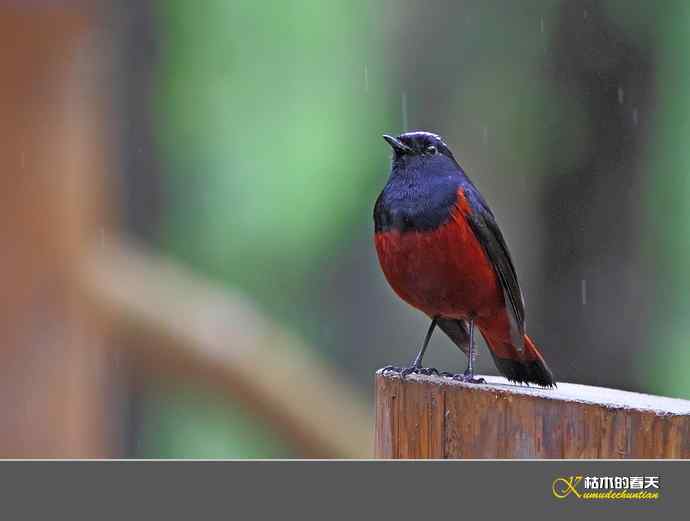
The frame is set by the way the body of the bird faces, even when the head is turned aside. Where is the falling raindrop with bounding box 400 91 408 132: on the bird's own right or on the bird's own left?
on the bird's own right

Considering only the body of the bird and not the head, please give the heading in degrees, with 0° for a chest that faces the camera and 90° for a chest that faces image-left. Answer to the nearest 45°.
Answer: approximately 45°

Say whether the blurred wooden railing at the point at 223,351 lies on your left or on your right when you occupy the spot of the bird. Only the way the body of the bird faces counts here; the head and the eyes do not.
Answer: on your right

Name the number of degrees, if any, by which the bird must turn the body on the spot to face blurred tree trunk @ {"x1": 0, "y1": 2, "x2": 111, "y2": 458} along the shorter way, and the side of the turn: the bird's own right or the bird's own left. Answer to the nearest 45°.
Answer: approximately 45° to the bird's own right

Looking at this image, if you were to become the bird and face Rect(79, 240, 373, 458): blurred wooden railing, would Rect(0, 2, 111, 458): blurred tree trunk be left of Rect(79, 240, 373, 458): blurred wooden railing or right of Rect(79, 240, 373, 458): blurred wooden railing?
left

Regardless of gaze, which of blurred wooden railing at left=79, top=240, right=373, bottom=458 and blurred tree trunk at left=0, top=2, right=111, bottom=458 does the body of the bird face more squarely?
the blurred tree trunk
